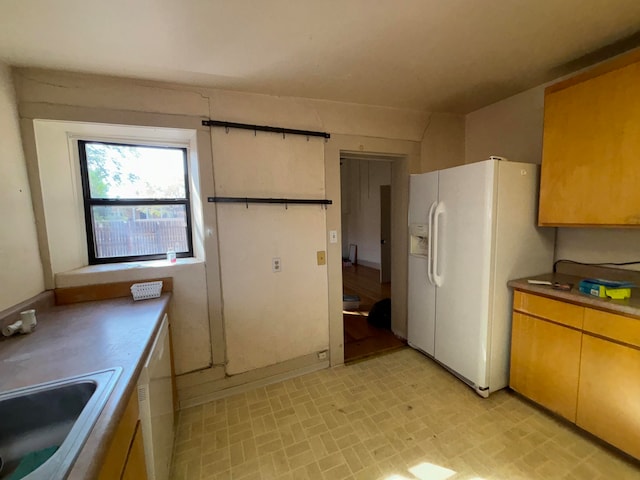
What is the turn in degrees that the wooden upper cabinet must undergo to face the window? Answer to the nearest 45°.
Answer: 0° — it already faces it

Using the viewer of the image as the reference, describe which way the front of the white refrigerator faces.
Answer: facing the viewer and to the left of the viewer

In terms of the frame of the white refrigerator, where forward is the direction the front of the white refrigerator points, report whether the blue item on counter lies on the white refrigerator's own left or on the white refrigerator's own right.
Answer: on the white refrigerator's own left

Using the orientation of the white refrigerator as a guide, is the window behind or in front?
in front

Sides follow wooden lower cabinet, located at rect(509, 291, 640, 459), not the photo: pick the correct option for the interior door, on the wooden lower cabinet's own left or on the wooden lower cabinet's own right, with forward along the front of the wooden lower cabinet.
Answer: on the wooden lower cabinet's own right

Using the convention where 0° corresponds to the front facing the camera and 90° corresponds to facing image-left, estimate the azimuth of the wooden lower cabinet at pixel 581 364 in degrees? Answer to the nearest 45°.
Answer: approximately 45°

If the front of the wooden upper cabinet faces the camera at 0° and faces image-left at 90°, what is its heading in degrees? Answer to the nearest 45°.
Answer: approximately 45°

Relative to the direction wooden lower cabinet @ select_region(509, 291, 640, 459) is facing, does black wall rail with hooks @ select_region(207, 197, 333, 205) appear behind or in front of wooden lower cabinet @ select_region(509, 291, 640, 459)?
in front

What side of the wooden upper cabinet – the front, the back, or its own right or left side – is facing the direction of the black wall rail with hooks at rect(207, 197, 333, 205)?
front
